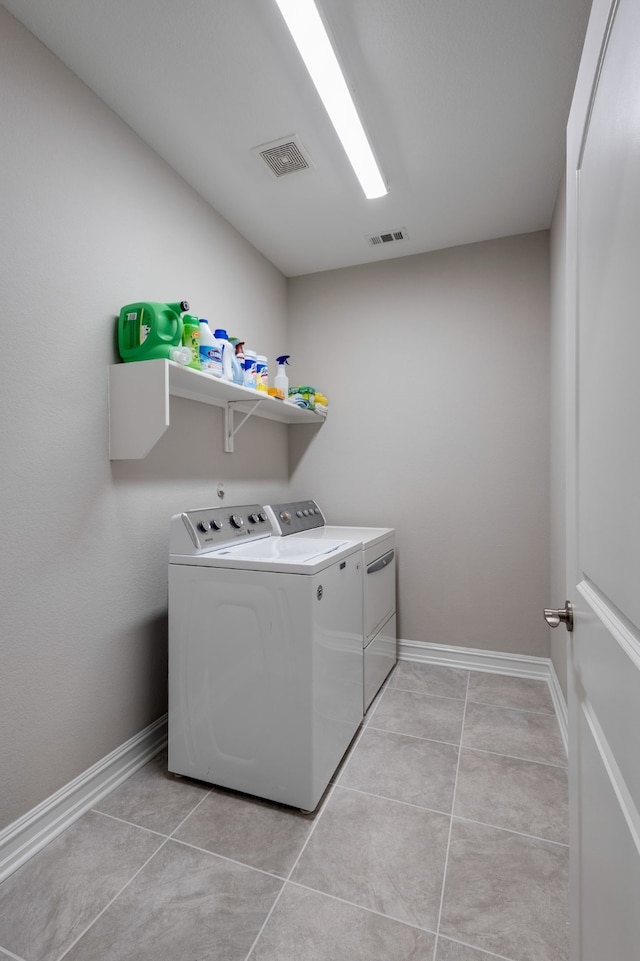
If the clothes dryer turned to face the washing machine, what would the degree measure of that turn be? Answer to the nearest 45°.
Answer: approximately 90° to its right

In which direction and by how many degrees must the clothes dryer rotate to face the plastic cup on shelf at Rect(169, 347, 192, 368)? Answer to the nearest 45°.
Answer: approximately 90° to its right

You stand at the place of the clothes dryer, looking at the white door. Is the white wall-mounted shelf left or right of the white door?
right

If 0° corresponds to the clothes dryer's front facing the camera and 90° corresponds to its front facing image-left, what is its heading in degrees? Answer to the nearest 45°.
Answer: approximately 315°

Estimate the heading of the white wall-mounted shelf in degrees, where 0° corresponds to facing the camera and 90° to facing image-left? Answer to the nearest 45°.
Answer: approximately 315°
